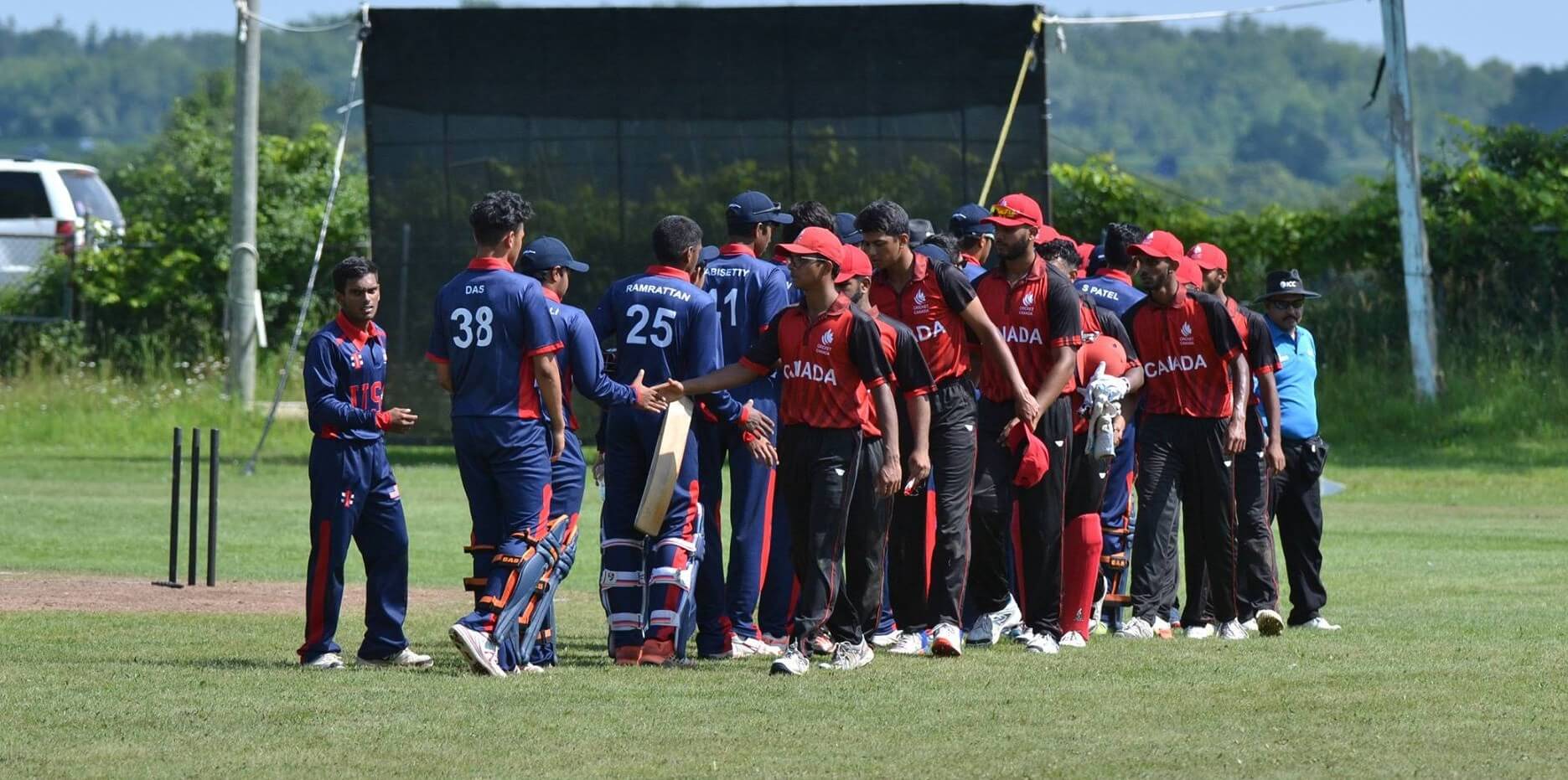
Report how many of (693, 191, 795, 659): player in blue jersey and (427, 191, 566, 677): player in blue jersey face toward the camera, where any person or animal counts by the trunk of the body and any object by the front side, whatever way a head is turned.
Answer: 0

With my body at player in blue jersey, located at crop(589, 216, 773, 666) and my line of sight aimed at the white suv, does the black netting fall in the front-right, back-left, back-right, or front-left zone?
front-right

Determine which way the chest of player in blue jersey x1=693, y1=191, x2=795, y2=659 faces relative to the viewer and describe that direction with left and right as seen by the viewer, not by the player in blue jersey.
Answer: facing away from the viewer and to the right of the viewer

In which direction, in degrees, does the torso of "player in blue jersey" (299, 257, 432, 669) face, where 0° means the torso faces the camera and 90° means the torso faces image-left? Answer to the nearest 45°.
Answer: approximately 315°

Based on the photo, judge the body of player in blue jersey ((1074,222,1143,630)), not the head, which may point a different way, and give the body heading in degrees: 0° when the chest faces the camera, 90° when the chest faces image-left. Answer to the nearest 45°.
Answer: approximately 225°

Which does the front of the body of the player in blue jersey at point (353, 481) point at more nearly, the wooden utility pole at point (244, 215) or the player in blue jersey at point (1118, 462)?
the player in blue jersey

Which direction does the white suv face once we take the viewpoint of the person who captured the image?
facing away from the viewer and to the left of the viewer

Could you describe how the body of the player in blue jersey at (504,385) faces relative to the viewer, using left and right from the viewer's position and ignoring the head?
facing away from the viewer and to the right of the viewer

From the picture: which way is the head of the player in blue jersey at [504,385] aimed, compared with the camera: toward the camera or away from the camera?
away from the camera

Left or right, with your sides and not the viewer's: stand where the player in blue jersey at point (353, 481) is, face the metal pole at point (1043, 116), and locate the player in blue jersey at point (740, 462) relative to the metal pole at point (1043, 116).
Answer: right

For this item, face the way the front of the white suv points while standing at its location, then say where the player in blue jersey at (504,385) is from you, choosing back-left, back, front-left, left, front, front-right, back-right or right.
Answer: back-left

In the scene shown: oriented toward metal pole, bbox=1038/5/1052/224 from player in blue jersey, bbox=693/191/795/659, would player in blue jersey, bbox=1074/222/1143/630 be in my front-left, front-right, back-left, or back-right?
front-right

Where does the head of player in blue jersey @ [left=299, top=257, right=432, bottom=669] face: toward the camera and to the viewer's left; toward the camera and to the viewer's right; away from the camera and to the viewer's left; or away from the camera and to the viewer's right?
toward the camera and to the viewer's right

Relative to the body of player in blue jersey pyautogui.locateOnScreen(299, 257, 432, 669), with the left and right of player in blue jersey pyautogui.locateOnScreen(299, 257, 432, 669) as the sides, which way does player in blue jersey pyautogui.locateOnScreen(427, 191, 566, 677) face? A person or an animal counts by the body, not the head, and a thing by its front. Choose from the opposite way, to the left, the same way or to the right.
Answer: to the left
